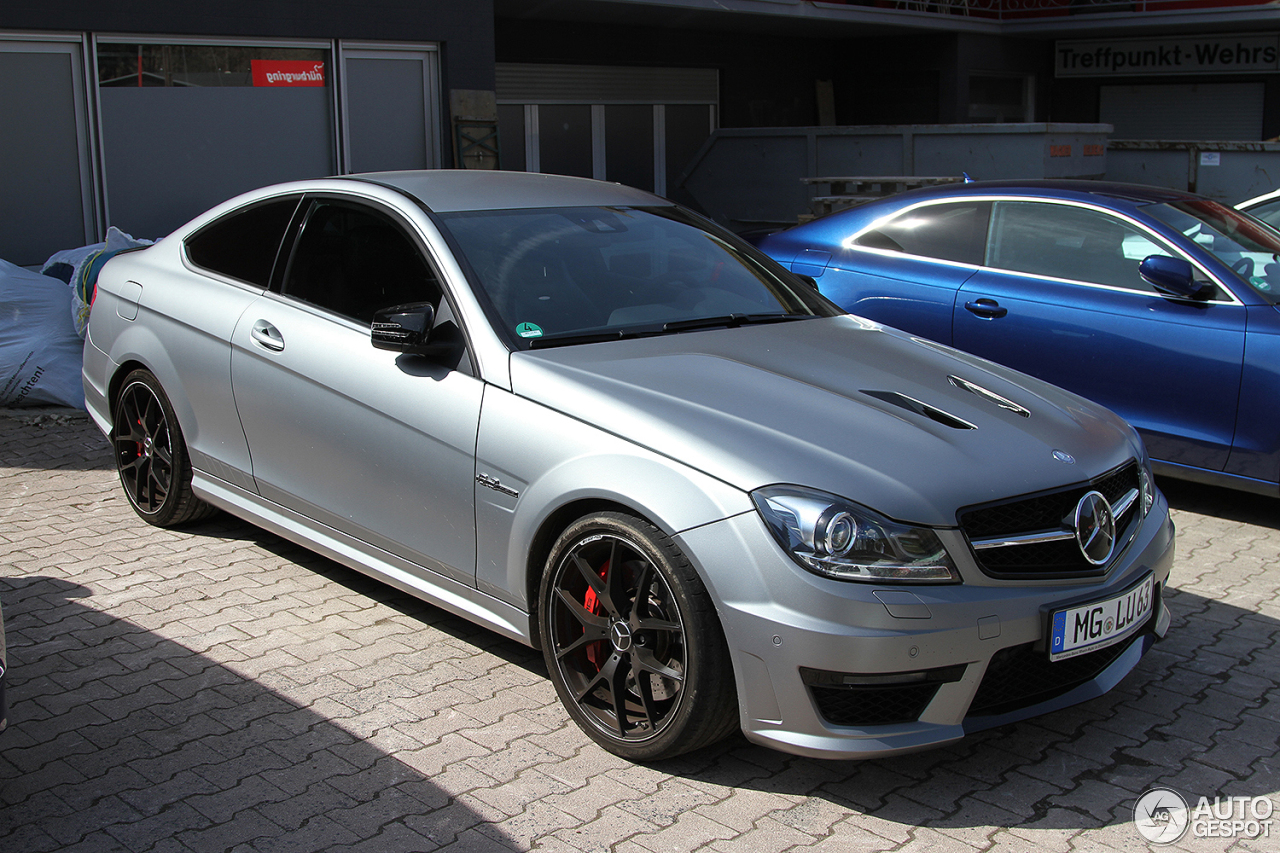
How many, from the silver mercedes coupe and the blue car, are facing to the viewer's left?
0

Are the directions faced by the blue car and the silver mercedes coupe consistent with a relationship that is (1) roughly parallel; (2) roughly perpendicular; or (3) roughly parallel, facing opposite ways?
roughly parallel

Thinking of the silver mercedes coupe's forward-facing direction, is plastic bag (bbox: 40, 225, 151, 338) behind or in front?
behind

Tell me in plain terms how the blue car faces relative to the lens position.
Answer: facing the viewer and to the right of the viewer

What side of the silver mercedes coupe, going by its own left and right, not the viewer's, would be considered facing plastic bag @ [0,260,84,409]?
back

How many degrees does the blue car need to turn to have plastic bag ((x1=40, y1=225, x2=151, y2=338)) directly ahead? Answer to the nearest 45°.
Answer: approximately 135° to its right

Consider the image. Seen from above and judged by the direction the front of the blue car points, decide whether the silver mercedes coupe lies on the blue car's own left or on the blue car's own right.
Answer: on the blue car's own right

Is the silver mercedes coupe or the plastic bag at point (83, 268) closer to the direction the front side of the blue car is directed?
the silver mercedes coupe

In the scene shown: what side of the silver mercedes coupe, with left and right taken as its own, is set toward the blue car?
left

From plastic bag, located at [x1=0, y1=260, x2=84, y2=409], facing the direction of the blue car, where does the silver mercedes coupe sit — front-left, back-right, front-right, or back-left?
front-right

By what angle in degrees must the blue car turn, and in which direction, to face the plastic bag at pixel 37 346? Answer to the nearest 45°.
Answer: approximately 135° to its right

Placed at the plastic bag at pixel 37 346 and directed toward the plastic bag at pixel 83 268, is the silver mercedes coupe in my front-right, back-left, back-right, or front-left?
back-right
